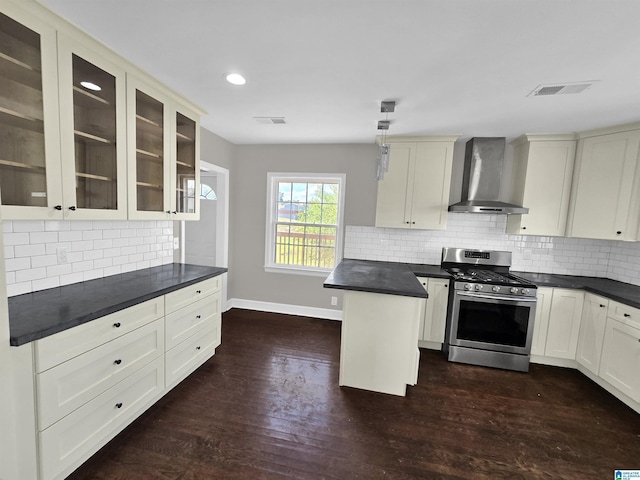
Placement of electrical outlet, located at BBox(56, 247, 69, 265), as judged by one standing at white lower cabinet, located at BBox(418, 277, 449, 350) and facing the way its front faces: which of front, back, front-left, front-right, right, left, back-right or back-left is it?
front-right

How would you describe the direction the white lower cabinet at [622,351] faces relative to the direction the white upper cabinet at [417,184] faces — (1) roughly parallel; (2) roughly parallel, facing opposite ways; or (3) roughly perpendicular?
roughly perpendicular

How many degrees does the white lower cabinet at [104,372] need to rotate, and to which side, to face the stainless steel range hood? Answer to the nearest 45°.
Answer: approximately 45° to its left

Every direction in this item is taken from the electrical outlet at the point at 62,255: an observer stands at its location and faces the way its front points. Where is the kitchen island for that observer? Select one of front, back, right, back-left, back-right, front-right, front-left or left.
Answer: front

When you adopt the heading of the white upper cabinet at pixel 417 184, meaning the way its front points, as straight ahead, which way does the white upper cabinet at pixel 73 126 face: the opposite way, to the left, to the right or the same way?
to the left

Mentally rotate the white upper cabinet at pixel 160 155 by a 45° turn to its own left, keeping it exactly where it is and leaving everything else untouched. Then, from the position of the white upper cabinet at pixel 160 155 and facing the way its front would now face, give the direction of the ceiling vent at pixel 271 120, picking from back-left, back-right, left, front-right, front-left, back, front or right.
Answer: front

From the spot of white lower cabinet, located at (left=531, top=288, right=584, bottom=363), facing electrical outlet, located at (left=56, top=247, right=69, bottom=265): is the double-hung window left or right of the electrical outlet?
right

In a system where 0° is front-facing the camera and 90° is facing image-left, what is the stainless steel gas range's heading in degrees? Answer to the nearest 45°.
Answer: approximately 0°

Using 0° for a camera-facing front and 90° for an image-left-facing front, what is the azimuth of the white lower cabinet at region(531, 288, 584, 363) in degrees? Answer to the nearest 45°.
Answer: approximately 0°

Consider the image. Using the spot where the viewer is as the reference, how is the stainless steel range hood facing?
facing the viewer
